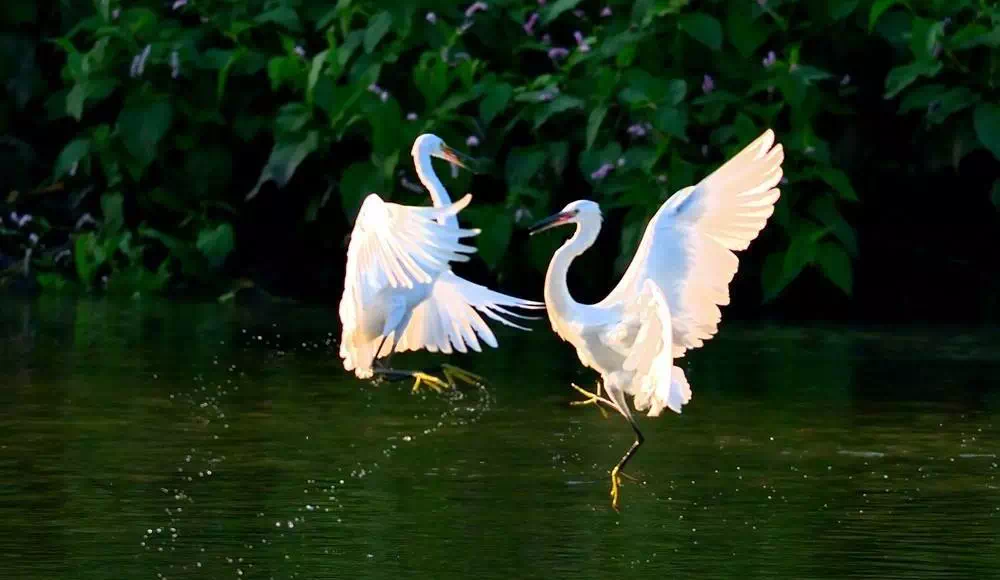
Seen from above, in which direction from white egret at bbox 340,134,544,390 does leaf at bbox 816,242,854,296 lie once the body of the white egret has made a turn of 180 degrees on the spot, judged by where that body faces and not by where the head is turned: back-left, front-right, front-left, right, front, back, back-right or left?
back-right

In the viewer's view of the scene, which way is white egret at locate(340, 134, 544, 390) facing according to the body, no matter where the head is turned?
to the viewer's right

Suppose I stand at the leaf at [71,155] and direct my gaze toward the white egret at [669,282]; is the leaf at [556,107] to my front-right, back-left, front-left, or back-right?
front-left

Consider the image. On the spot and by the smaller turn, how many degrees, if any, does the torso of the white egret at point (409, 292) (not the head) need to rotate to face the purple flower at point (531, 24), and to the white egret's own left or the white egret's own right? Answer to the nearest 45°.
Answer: approximately 90° to the white egret's own left

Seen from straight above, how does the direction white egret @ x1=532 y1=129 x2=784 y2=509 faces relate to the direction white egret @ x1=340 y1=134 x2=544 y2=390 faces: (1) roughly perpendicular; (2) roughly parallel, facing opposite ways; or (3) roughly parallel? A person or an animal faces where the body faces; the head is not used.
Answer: roughly parallel, facing opposite ways

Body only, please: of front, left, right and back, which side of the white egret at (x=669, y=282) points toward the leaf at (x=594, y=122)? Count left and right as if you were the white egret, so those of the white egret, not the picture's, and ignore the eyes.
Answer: right

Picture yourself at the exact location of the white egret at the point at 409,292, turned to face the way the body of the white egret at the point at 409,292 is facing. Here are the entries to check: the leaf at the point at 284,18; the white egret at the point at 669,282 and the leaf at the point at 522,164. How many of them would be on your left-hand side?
2

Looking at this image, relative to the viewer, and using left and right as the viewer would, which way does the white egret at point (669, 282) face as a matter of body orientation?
facing to the left of the viewer

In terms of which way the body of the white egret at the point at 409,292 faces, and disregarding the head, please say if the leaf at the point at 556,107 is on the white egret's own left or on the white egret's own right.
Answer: on the white egret's own left

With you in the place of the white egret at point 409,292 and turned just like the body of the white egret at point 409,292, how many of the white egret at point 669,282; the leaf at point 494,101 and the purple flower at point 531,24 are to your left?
2

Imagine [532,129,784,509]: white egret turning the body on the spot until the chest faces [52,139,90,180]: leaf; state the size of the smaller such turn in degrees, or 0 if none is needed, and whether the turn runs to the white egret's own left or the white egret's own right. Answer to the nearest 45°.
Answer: approximately 45° to the white egret's own right

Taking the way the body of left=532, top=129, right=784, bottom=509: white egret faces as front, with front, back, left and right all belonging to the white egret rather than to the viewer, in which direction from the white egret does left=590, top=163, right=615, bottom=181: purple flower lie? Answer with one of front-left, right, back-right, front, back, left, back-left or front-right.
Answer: right

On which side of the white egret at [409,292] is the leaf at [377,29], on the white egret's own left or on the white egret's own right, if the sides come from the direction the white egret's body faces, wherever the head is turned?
on the white egret's own left

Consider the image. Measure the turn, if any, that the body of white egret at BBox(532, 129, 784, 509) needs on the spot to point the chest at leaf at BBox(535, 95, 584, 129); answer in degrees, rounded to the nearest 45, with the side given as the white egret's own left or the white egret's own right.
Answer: approximately 90° to the white egret's own right

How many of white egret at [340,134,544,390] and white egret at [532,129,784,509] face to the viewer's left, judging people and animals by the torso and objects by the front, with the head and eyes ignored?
1
